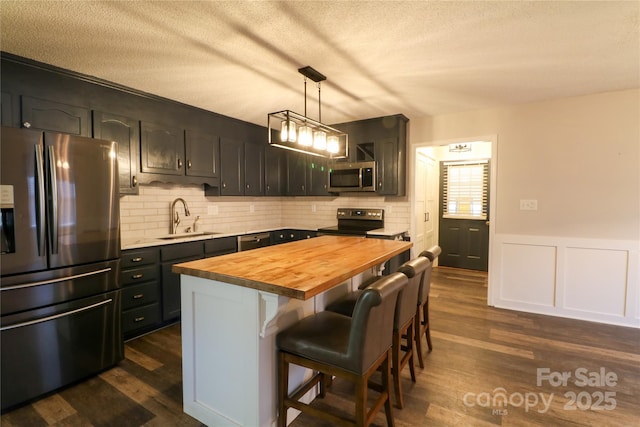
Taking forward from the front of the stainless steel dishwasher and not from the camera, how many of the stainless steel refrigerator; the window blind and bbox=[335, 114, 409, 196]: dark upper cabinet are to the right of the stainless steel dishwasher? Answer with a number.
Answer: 1

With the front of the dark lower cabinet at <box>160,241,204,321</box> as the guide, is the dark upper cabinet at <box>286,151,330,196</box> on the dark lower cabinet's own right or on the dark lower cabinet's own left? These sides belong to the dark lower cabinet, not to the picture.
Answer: on the dark lower cabinet's own left

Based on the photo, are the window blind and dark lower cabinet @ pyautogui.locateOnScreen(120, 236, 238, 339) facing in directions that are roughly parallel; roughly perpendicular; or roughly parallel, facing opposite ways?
roughly perpendicular

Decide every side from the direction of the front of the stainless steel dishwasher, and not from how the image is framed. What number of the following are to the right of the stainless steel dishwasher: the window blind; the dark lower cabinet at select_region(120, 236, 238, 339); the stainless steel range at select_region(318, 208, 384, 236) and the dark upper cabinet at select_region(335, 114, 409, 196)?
1

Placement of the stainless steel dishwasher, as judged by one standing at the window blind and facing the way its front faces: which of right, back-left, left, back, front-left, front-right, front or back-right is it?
front-right

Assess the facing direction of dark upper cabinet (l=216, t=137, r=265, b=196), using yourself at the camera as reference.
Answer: facing the viewer and to the right of the viewer

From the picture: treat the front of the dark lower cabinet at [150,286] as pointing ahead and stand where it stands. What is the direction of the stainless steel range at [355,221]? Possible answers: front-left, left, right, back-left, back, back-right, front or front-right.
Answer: front-left

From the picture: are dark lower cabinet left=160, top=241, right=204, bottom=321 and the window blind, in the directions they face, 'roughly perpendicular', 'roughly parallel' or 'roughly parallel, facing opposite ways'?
roughly perpendicular

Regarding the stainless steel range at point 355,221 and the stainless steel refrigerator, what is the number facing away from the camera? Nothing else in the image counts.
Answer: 0

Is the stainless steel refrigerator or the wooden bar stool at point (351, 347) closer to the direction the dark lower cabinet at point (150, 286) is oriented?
the wooden bar stool

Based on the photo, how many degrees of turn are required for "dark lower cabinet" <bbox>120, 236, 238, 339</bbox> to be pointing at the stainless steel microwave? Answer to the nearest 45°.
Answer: approximately 45° to its left

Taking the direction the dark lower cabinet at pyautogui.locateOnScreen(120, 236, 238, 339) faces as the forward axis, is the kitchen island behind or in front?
in front

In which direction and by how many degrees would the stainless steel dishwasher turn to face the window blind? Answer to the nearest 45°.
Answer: approximately 45° to its left
